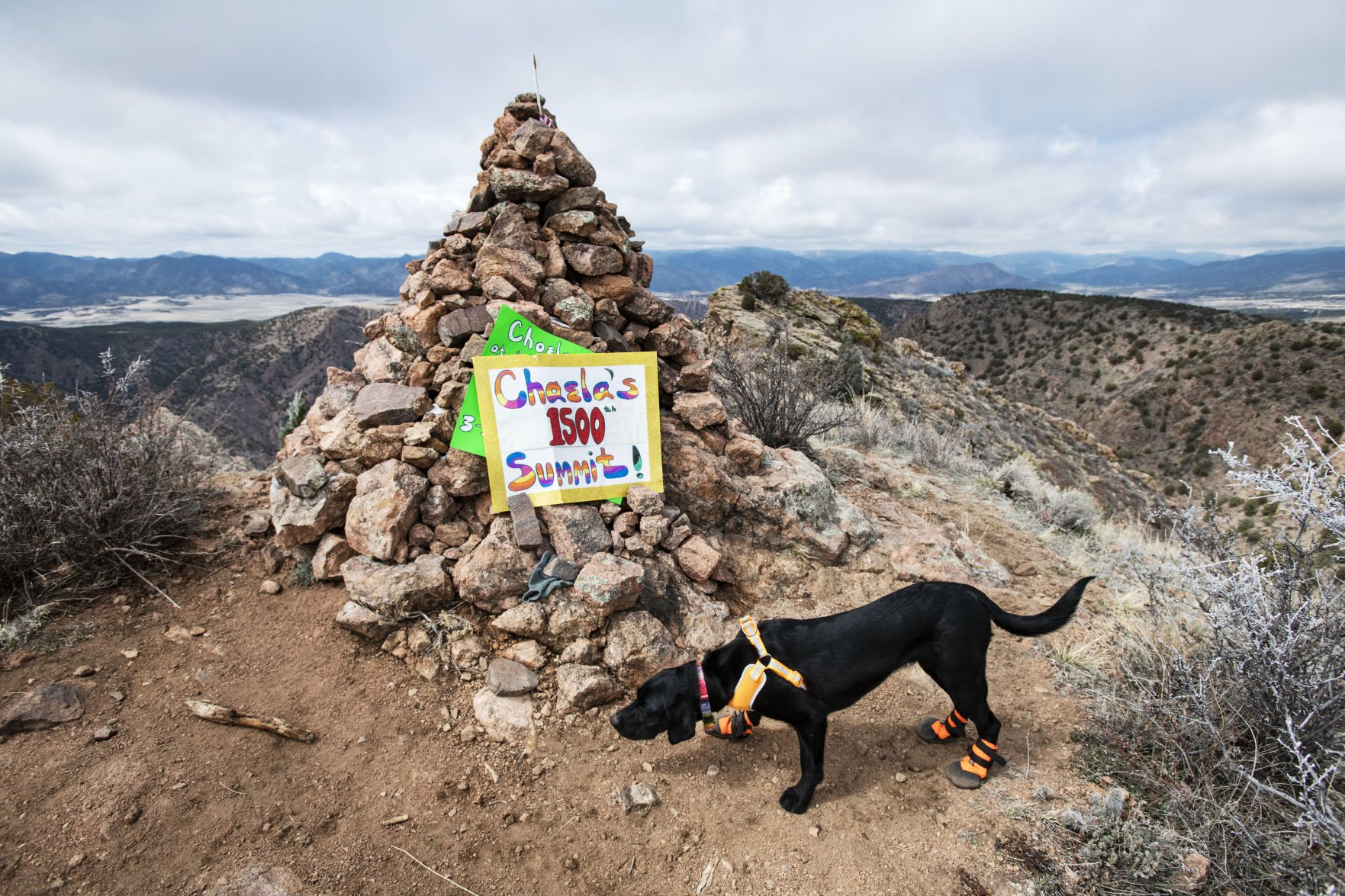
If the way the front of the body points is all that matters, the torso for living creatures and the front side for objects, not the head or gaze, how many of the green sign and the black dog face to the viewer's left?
1

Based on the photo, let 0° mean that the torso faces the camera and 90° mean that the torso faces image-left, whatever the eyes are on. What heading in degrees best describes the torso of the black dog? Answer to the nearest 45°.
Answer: approximately 90°

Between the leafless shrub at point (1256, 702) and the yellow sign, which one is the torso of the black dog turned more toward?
the yellow sign

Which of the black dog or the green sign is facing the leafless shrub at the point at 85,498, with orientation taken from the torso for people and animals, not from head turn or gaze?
the black dog

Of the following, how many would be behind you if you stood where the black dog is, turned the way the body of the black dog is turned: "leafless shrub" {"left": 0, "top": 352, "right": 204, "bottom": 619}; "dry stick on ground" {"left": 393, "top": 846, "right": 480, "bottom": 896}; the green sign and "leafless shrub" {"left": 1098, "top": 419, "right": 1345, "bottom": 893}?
1

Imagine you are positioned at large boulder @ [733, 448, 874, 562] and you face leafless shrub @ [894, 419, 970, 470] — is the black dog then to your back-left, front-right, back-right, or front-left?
back-right

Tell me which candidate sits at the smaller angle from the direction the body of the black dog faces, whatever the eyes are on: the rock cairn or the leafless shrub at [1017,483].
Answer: the rock cairn

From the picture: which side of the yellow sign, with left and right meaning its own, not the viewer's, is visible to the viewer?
front

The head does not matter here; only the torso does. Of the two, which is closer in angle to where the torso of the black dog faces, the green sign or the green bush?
the green sign

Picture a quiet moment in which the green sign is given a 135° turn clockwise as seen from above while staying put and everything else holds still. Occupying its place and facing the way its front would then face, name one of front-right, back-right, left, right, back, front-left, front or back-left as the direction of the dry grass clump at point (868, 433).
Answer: right

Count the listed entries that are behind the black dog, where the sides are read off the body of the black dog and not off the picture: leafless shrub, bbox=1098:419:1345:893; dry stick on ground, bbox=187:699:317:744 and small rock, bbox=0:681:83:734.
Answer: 1
